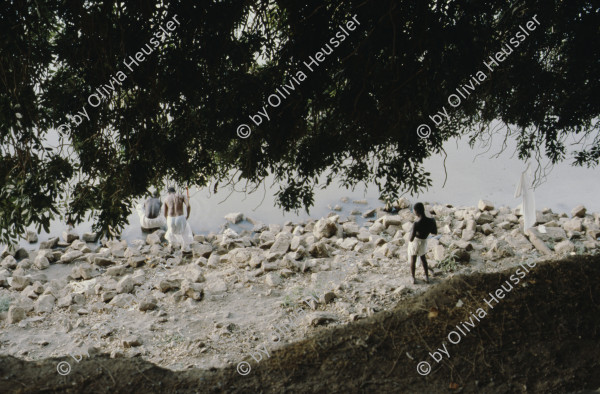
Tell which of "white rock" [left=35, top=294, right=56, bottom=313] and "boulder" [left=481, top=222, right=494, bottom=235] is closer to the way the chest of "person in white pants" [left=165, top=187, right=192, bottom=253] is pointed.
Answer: the boulder

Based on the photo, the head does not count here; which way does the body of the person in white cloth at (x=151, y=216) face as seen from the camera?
away from the camera

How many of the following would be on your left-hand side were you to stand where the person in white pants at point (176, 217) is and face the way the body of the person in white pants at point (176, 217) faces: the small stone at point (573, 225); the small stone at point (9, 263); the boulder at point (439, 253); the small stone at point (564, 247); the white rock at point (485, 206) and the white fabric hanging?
1

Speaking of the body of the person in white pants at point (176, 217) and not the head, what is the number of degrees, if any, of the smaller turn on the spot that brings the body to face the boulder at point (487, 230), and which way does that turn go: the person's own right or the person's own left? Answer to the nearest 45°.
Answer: approximately 90° to the person's own right

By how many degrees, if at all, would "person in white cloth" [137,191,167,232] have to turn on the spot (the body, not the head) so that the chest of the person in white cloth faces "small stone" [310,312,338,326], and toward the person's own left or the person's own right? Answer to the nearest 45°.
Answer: approximately 180°

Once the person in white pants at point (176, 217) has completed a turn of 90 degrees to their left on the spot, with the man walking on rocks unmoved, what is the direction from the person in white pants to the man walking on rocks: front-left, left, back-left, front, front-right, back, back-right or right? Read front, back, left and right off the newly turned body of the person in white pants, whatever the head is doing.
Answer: back-left

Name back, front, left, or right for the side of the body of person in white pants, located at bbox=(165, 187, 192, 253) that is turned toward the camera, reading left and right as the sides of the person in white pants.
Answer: back

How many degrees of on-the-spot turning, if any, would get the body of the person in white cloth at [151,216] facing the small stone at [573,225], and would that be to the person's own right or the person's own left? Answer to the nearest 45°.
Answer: approximately 90° to the person's own right

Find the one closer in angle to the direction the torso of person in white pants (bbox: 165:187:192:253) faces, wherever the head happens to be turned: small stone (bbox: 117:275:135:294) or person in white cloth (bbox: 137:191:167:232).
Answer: the person in white cloth

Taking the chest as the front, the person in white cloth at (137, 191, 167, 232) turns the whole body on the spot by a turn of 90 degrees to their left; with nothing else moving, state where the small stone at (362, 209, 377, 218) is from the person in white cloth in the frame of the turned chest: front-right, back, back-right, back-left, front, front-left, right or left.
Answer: back

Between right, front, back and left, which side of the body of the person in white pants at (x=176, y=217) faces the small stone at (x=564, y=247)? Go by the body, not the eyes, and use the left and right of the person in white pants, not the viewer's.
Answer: right

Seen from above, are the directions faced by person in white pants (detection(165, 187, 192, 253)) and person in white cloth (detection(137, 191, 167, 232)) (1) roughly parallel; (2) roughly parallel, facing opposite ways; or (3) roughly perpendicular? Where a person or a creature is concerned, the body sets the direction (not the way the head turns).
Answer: roughly parallel

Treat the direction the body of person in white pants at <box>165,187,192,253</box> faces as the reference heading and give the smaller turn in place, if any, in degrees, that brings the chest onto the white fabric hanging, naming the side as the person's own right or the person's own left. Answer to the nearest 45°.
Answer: approximately 90° to the person's own right

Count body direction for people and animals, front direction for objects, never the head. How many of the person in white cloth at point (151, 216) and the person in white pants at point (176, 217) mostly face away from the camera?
2
